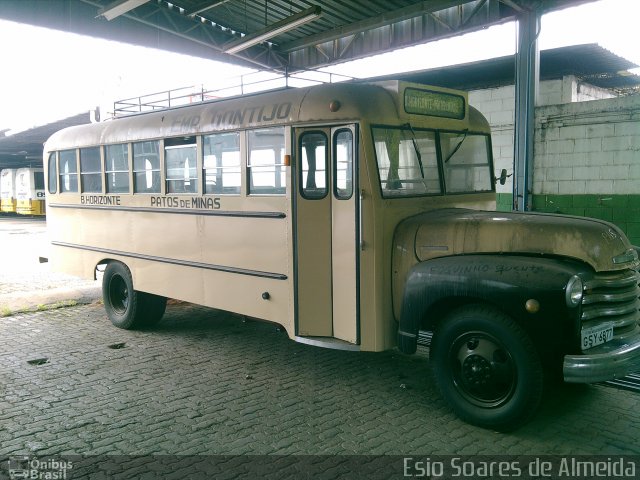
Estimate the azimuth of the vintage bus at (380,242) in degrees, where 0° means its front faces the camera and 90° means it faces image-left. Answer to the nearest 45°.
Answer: approximately 315°

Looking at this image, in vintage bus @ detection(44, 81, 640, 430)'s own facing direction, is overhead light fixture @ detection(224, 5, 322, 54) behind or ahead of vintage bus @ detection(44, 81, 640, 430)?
behind

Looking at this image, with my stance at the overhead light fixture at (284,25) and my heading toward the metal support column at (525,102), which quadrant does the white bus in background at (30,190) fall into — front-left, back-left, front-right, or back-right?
back-left

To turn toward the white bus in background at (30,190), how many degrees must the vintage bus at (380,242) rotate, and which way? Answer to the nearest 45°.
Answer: approximately 180°

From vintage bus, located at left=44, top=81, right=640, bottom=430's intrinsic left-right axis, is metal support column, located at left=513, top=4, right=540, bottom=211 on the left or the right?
on its left

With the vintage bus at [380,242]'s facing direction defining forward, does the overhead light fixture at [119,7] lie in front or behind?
behind

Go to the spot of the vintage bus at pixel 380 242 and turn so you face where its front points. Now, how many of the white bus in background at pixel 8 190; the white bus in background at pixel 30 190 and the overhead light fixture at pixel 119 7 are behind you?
3

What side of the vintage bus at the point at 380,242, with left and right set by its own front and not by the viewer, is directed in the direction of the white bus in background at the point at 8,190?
back
